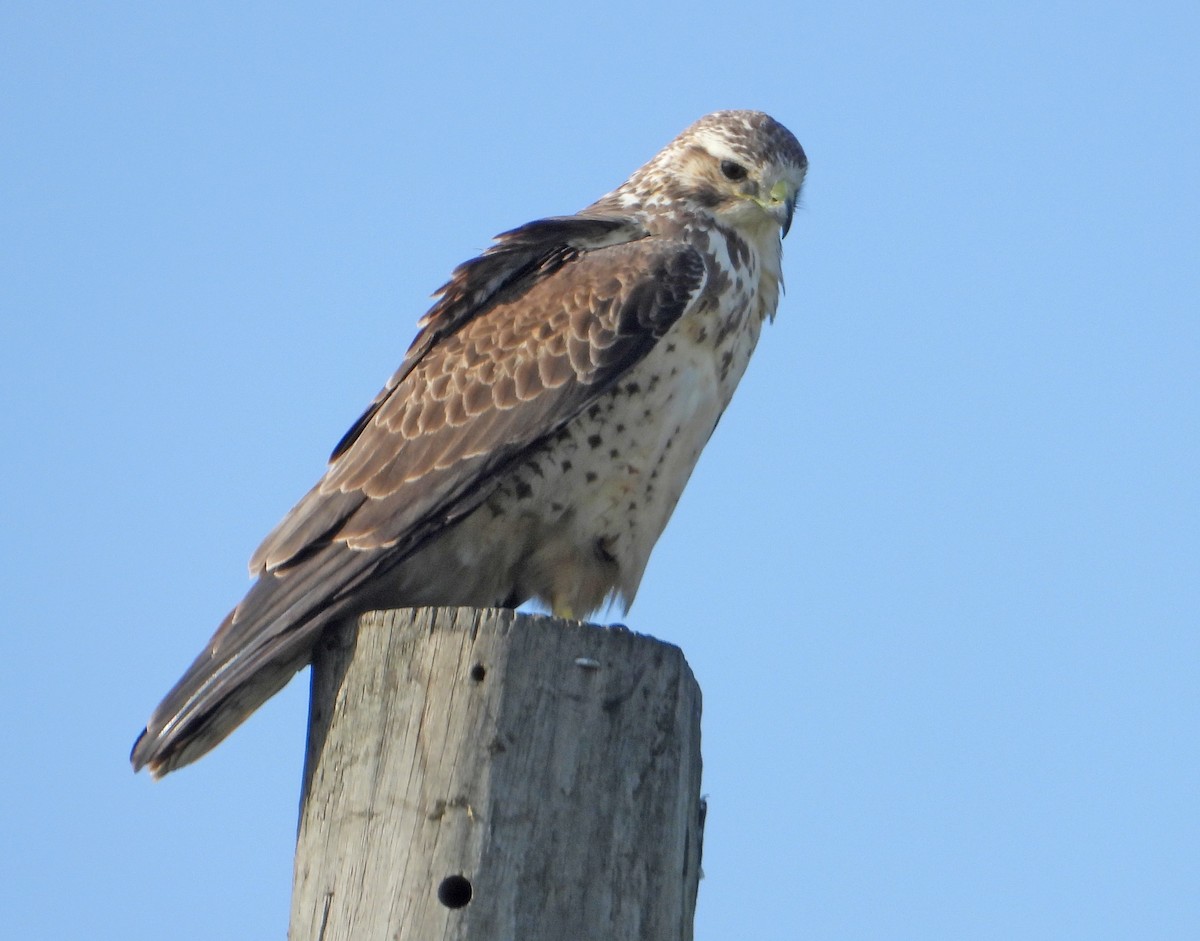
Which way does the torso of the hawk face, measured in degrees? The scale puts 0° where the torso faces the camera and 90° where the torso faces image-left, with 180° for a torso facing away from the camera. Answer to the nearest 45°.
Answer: approximately 270°
